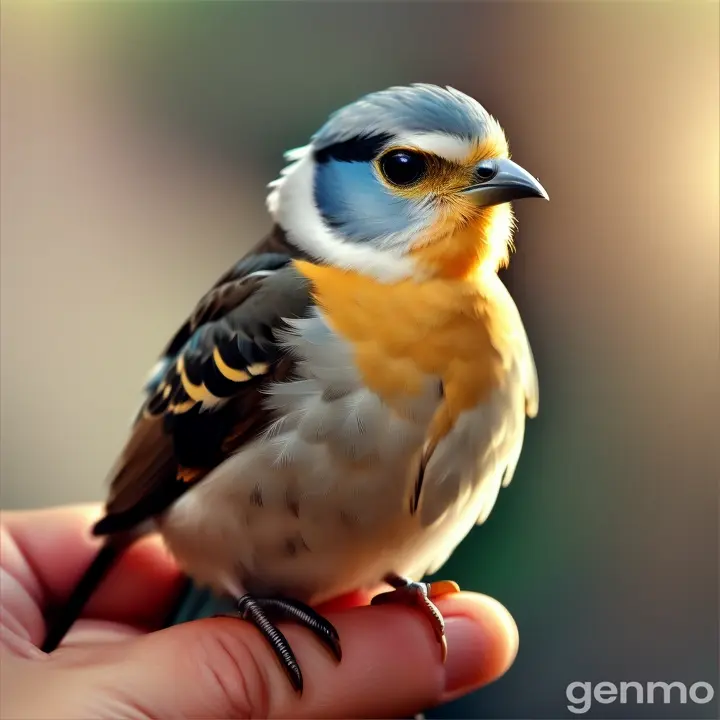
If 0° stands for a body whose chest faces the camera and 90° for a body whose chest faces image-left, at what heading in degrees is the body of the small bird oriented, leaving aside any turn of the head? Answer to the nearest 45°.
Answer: approximately 315°
